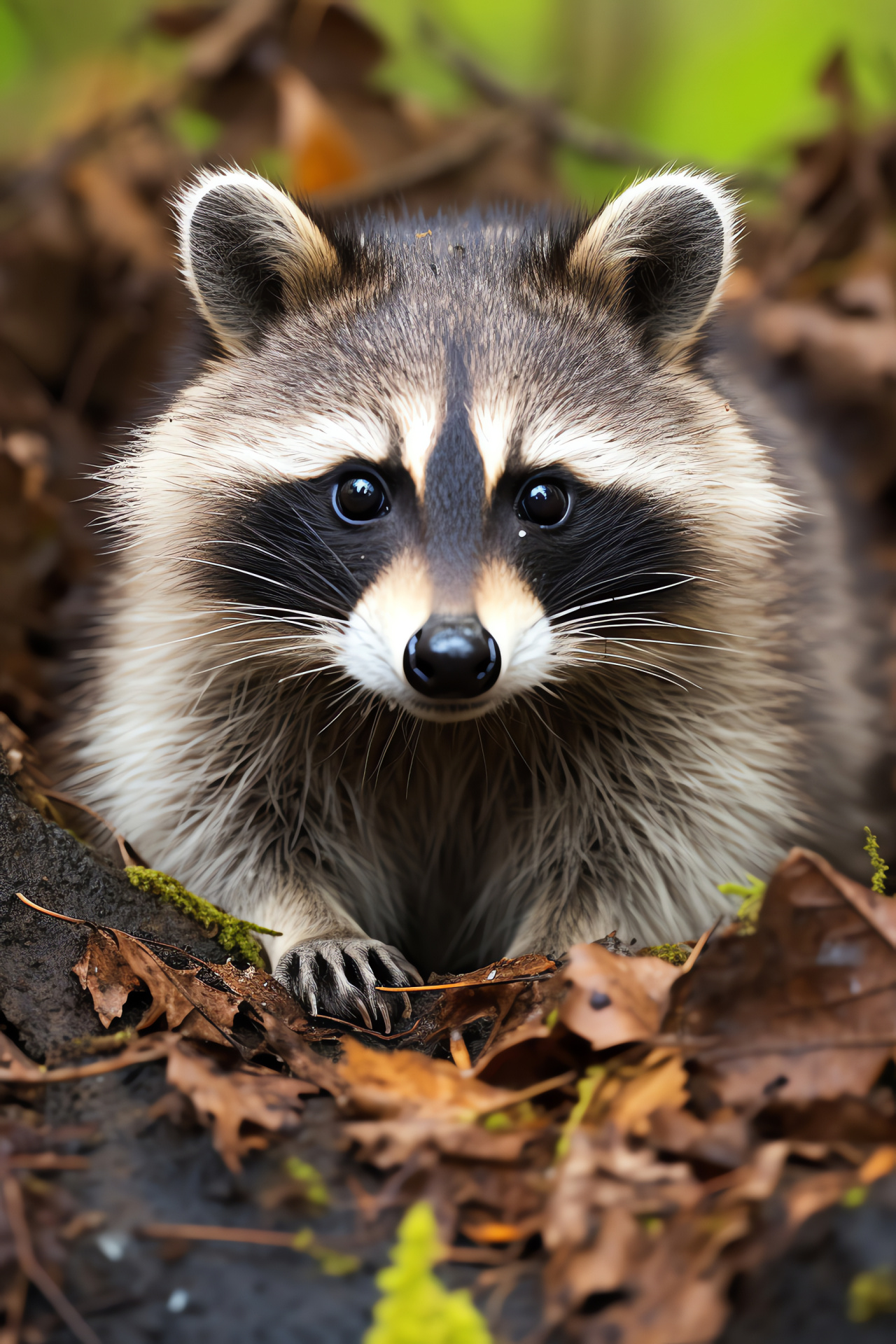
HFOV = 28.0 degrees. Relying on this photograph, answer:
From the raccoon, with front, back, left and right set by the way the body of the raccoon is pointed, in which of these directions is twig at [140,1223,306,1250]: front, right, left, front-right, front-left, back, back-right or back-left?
front

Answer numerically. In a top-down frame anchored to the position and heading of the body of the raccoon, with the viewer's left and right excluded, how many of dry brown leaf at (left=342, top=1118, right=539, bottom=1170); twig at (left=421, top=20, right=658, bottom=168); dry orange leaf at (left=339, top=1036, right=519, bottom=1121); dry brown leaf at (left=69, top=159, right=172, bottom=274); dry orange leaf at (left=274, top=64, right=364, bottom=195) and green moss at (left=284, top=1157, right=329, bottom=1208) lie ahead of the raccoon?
3

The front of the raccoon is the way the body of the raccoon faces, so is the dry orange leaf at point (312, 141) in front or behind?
behind

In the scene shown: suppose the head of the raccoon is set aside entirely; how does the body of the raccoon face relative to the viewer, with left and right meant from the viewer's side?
facing the viewer

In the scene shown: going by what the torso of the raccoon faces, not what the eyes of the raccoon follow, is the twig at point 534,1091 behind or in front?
in front

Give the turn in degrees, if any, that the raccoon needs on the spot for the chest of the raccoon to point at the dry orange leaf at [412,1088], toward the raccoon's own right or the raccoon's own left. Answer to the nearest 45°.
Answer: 0° — it already faces it

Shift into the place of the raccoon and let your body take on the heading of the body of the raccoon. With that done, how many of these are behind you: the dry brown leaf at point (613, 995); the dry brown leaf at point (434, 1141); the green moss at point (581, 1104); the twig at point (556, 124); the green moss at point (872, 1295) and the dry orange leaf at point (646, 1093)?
1

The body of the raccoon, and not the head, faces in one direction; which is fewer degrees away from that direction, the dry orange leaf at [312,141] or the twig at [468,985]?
the twig

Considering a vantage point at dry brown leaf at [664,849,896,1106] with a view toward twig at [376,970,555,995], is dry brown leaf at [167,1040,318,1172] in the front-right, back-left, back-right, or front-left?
front-left

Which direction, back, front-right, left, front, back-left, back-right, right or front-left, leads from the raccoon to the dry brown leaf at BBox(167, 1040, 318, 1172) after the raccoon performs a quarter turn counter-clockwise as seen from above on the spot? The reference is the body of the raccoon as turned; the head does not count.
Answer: right

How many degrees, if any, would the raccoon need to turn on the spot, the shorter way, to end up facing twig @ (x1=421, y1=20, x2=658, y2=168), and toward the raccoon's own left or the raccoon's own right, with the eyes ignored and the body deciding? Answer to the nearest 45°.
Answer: approximately 180°

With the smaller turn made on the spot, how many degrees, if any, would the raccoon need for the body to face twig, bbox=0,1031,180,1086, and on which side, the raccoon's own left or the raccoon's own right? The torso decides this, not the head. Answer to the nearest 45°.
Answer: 0° — it already faces it

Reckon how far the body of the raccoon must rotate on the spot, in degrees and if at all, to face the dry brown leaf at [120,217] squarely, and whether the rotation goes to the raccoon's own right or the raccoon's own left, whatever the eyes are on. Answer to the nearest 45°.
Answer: approximately 135° to the raccoon's own right

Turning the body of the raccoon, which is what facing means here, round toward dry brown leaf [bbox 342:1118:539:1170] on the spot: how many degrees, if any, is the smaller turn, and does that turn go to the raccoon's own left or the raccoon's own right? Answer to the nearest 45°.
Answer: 0° — it already faces it

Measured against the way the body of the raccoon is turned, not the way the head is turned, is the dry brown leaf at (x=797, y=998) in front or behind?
in front
